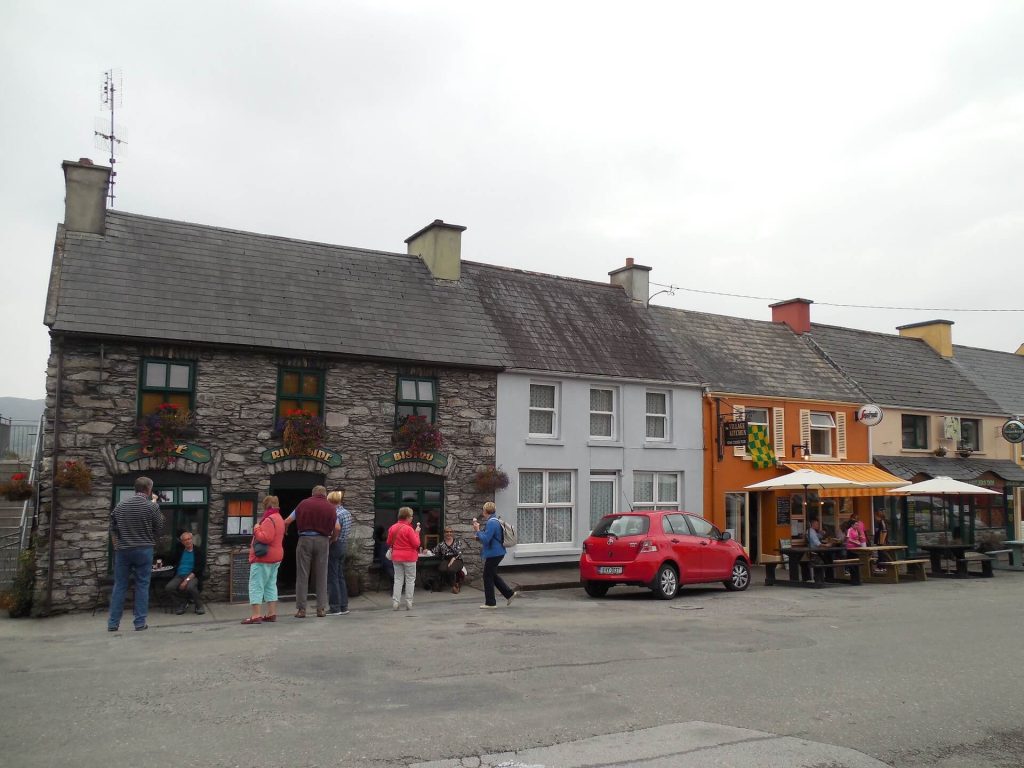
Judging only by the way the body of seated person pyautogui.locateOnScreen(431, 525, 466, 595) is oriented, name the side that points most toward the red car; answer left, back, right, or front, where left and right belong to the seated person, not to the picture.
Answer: left

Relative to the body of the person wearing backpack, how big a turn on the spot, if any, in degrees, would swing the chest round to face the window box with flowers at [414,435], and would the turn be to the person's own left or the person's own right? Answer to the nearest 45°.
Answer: approximately 45° to the person's own right

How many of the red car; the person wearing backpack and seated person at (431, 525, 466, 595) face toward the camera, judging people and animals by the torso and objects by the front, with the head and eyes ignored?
1

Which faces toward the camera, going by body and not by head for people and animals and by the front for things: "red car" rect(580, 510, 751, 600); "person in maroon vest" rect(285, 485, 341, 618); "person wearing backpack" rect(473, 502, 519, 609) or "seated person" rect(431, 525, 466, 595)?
the seated person

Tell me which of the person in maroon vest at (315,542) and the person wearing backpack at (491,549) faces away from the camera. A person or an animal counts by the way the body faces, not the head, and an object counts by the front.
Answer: the person in maroon vest

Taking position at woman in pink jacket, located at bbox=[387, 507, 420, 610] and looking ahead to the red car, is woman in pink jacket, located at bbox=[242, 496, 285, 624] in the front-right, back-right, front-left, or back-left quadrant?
back-right

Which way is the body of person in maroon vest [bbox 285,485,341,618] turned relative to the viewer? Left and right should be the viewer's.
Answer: facing away from the viewer

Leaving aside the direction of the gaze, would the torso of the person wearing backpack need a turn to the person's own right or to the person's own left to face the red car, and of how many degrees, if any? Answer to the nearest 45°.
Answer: approximately 135° to the person's own right

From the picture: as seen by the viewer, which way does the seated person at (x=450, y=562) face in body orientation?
toward the camera

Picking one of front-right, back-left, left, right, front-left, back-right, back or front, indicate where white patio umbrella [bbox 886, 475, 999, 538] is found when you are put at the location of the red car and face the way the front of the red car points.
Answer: front

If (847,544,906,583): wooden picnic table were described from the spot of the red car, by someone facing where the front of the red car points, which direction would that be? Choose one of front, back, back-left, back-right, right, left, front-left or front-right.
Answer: front

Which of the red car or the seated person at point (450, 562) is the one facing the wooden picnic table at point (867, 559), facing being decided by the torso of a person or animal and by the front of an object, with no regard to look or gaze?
the red car

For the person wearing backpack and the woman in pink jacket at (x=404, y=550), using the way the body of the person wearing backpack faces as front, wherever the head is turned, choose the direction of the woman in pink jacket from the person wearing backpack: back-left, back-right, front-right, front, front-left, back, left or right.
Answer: front

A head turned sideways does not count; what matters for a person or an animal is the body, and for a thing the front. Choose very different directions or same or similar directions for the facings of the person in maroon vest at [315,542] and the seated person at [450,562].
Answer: very different directions

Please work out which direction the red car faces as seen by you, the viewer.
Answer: facing away from the viewer and to the right of the viewer

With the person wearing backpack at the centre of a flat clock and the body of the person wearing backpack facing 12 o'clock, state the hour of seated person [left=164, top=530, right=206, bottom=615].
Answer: The seated person is roughly at 12 o'clock from the person wearing backpack.

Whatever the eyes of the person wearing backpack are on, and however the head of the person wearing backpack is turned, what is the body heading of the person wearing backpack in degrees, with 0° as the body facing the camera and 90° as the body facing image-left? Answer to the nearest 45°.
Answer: approximately 90°

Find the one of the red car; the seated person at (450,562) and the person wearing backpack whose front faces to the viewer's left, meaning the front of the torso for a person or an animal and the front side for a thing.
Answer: the person wearing backpack

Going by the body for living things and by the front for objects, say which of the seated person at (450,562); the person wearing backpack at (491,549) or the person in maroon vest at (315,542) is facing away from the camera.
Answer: the person in maroon vest
